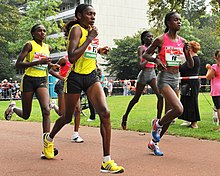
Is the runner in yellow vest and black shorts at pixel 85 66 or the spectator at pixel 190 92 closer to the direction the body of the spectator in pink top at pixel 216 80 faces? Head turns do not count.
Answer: the runner in yellow vest and black shorts

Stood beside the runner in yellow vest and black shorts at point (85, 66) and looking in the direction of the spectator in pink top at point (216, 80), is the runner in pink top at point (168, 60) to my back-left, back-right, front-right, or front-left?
front-right

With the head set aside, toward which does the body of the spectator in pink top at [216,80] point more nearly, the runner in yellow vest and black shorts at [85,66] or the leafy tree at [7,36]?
the runner in yellow vest and black shorts

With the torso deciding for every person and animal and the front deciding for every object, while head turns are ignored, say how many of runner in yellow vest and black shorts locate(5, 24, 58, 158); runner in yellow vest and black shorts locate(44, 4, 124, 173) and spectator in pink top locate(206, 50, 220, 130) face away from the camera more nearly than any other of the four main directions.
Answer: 0

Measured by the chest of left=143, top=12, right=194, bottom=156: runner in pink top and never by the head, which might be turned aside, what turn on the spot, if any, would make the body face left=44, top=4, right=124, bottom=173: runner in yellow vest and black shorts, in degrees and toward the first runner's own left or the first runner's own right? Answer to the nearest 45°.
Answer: approximately 90° to the first runner's own right

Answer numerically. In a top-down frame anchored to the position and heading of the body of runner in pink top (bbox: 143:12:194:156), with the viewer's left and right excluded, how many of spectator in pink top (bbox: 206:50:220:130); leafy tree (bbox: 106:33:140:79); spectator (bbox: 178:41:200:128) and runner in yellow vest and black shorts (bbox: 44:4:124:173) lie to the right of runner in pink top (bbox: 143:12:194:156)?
1

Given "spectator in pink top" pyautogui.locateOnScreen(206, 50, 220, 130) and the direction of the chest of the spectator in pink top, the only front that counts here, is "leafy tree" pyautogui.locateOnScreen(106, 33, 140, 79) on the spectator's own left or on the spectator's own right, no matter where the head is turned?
on the spectator's own right

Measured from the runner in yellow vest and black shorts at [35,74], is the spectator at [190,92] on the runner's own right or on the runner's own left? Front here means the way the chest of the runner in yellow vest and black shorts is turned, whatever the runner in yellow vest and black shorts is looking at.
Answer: on the runner's own left

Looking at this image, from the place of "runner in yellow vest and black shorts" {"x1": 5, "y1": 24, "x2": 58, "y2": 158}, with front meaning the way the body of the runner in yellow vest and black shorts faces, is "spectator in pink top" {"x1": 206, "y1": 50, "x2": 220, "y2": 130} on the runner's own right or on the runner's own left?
on the runner's own left

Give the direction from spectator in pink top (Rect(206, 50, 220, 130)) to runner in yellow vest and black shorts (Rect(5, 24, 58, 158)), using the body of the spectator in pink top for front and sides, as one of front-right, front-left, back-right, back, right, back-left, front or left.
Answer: front
